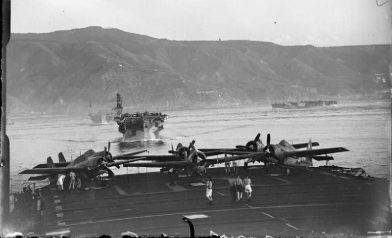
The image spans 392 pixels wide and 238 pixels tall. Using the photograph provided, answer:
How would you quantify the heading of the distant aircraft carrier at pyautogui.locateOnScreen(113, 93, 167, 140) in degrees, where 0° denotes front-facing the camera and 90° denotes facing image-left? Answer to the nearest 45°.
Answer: approximately 0°

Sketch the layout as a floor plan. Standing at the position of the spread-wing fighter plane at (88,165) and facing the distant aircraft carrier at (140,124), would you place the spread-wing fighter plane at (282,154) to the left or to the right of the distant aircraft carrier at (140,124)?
right
